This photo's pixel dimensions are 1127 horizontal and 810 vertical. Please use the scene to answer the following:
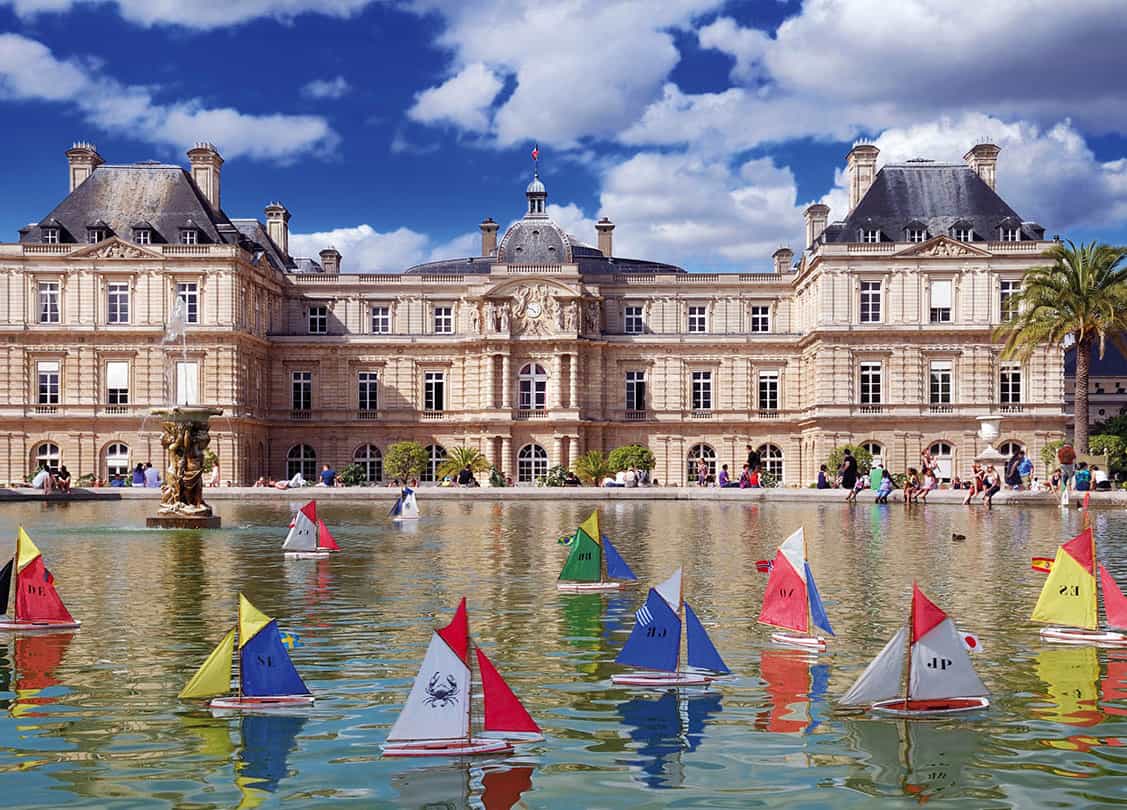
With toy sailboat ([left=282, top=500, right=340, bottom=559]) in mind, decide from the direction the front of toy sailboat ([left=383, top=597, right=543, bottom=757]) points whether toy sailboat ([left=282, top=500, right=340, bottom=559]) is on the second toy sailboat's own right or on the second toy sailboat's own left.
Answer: on the second toy sailboat's own left

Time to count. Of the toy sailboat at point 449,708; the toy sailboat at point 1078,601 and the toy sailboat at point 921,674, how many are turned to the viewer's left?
1

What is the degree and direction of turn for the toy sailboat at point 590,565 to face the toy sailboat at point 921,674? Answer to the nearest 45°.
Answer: approximately 90° to its right

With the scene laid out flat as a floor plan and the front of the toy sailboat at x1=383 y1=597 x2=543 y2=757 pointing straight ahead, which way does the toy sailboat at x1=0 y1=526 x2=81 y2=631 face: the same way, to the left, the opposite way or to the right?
the opposite way

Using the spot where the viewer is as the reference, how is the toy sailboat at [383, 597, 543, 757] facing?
facing to the right of the viewer

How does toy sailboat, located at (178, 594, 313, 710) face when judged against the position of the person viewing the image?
facing to the left of the viewer

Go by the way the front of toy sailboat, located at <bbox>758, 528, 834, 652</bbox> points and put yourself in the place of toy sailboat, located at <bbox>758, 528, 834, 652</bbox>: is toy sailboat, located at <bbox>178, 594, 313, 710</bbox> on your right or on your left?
on your right

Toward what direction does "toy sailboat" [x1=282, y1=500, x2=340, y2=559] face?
to the viewer's right

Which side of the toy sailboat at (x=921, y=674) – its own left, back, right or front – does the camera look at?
left

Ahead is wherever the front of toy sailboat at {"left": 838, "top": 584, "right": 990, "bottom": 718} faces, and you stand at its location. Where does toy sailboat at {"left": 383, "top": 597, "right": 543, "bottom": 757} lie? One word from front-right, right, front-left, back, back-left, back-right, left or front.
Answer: front-left

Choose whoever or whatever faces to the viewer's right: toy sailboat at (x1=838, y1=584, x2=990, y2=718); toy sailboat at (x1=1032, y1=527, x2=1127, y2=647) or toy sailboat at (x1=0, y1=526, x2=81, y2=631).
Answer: toy sailboat at (x1=1032, y1=527, x2=1127, y2=647)

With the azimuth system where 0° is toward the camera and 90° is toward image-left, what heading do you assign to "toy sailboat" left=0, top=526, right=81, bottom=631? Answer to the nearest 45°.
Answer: approximately 90°

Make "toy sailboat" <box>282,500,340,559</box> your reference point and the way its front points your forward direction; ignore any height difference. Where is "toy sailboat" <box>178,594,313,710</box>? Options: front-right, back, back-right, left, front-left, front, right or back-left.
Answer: right

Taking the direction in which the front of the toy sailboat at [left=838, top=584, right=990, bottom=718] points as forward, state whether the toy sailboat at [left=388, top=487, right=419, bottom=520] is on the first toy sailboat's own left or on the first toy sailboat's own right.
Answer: on the first toy sailboat's own right

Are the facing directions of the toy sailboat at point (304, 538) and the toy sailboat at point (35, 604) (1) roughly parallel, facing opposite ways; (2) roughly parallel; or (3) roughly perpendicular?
roughly parallel, facing opposite ways

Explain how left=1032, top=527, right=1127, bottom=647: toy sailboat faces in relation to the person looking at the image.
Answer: facing to the right of the viewer
